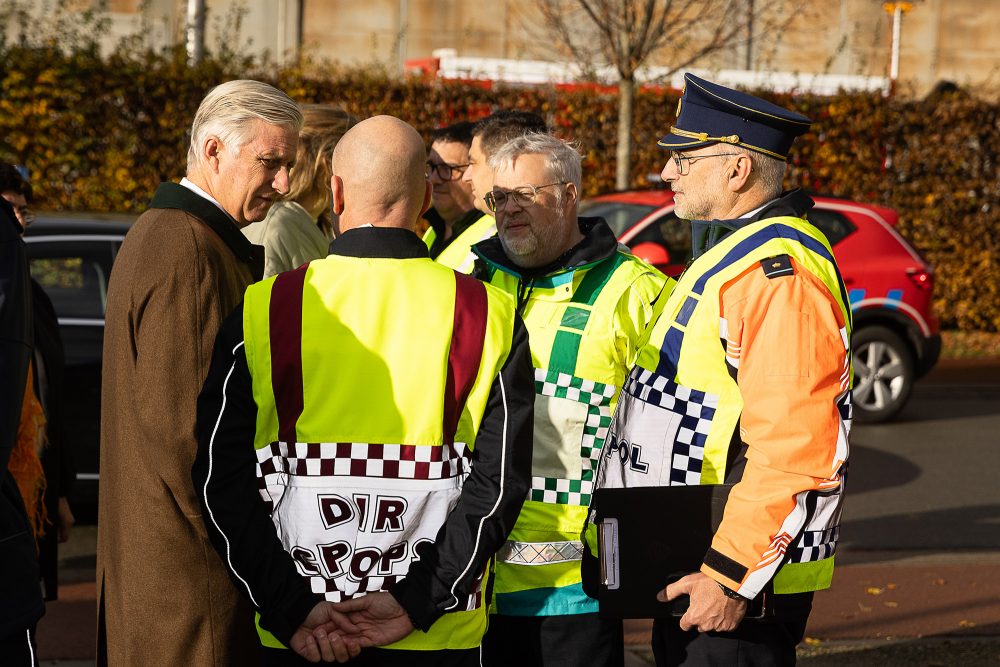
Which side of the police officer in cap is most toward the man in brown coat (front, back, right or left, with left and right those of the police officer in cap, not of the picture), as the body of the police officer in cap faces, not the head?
front

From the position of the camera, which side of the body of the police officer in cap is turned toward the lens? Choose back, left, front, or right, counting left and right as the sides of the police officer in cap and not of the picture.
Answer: left

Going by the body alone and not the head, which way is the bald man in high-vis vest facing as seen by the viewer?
away from the camera

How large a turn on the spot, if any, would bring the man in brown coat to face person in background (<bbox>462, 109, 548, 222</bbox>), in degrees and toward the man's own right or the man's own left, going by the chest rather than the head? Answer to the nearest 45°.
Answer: approximately 45° to the man's own left

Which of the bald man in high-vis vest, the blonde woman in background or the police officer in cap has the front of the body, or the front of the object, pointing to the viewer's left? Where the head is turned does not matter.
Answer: the police officer in cap

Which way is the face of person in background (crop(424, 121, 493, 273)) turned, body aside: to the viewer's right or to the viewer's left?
to the viewer's left

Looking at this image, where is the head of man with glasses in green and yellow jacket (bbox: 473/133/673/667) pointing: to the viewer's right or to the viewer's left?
to the viewer's left

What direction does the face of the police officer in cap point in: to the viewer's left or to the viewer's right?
to the viewer's left

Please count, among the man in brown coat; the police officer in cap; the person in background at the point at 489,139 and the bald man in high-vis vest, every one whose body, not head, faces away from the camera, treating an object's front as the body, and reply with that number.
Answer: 1

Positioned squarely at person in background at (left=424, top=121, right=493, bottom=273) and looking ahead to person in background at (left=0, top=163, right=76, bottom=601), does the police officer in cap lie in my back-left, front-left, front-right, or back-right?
front-left

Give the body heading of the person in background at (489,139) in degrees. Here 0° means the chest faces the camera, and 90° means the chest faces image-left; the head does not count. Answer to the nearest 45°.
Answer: approximately 90°

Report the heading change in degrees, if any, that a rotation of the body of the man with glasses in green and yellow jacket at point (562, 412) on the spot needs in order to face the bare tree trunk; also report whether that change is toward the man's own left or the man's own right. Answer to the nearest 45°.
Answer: approximately 135° to the man's own right

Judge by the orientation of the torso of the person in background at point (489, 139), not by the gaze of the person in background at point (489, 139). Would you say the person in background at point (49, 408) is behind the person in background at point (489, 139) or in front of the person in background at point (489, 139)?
in front

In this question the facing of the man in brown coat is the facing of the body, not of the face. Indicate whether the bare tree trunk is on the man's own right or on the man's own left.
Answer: on the man's own left

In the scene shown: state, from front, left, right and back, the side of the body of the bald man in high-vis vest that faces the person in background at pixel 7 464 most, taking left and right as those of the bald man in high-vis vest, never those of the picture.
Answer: left
